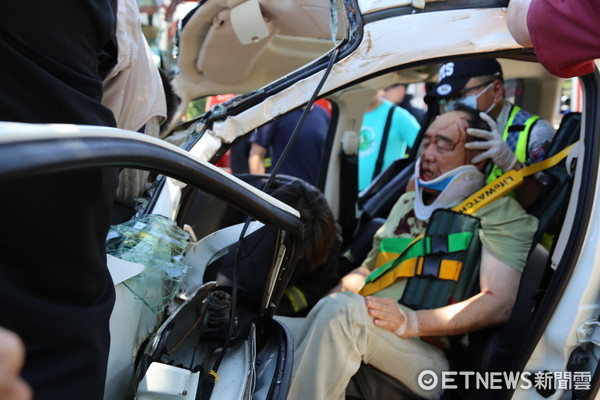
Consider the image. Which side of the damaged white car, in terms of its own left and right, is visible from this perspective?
left
